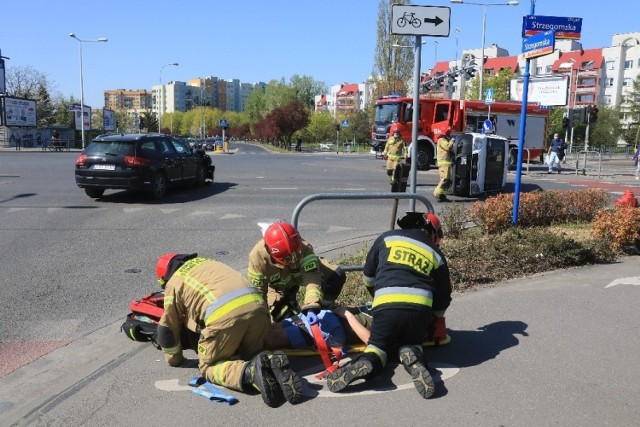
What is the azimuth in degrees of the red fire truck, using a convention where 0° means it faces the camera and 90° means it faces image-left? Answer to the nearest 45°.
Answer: approximately 45°

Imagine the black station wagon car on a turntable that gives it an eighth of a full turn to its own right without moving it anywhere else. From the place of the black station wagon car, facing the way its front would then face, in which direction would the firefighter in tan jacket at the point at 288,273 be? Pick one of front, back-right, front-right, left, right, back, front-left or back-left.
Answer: right

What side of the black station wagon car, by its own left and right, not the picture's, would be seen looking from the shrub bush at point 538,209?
right

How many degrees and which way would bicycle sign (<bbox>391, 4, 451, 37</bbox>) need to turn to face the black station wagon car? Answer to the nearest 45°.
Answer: approximately 135° to its right

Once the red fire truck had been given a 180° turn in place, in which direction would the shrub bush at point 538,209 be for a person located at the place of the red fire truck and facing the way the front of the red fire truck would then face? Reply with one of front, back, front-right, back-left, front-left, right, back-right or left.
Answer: back-right

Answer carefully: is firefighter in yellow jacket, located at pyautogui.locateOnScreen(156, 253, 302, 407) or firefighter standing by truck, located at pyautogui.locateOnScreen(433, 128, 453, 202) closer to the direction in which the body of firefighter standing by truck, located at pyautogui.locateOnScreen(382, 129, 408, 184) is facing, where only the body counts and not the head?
the firefighter in yellow jacket

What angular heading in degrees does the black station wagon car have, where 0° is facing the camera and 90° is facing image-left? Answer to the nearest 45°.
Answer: approximately 225°

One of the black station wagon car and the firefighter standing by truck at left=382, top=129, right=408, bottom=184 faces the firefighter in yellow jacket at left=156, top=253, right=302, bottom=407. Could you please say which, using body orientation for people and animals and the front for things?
the firefighter standing by truck

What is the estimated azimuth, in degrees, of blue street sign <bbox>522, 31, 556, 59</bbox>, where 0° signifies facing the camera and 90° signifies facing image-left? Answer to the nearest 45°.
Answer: approximately 45°
